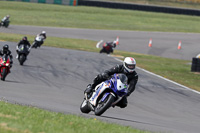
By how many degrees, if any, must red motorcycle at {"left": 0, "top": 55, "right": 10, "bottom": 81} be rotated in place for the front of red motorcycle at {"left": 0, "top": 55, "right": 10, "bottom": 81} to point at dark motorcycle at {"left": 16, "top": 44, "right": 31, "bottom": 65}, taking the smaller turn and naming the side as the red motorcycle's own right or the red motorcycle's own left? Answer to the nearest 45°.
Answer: approximately 180°

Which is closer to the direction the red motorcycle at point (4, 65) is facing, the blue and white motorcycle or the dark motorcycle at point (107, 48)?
the blue and white motorcycle

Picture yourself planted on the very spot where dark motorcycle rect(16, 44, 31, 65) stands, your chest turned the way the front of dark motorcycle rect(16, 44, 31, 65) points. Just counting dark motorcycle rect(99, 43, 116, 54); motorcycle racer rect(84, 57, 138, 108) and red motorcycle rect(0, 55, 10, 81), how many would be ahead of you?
2

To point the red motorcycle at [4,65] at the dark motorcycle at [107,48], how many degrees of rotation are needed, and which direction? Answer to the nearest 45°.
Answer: approximately 135° to its left

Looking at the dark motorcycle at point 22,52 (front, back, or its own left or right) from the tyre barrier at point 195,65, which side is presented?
left

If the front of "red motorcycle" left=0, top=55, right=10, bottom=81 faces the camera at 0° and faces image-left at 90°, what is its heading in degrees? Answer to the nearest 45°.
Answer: approximately 0°
